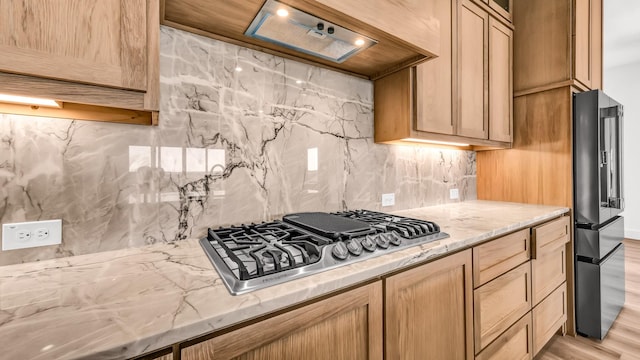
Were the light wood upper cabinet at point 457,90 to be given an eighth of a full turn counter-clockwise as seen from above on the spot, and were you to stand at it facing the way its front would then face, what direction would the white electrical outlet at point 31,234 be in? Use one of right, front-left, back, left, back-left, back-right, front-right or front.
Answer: back-right

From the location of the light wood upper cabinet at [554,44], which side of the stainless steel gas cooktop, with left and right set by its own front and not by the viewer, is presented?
left

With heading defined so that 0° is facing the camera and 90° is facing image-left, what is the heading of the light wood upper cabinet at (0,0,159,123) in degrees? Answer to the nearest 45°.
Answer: approximately 315°

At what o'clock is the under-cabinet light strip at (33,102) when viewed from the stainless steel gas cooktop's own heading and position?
The under-cabinet light strip is roughly at 4 o'clock from the stainless steel gas cooktop.

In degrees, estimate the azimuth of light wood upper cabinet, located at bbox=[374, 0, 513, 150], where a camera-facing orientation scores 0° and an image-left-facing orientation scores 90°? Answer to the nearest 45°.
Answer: approximately 315°

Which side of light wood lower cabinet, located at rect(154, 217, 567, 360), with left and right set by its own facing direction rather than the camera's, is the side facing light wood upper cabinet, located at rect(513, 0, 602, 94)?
left

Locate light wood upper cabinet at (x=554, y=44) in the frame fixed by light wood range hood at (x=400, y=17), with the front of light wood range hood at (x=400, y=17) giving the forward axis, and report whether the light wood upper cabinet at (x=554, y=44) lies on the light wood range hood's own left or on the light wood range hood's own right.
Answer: on the light wood range hood's own left

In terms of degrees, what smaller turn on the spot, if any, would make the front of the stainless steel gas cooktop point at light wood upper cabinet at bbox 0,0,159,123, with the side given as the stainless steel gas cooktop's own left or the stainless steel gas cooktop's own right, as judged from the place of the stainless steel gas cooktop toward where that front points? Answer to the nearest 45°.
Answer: approximately 90° to the stainless steel gas cooktop's own right

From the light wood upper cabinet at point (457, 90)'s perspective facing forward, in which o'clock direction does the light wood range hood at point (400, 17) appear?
the light wood range hood at point (400, 17) is roughly at 2 o'clock from the light wood upper cabinet at point (457, 90).
